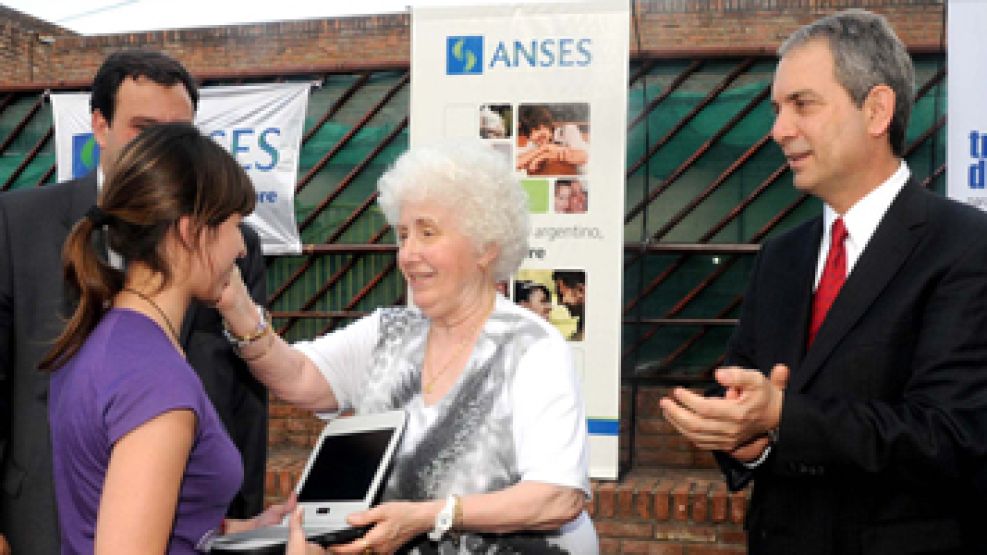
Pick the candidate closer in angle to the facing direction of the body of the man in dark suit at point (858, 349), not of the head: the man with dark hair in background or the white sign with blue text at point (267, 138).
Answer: the man with dark hair in background

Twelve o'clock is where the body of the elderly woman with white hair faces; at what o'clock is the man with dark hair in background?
The man with dark hair in background is roughly at 2 o'clock from the elderly woman with white hair.

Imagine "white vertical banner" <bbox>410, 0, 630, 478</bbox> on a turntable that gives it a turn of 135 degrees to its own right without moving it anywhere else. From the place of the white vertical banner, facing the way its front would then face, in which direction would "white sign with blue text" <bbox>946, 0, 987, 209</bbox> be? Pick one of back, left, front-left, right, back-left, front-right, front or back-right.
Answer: back-right

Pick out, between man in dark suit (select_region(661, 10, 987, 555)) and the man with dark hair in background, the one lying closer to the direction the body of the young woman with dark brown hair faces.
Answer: the man in dark suit

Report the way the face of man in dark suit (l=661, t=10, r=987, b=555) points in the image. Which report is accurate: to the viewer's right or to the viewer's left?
to the viewer's left

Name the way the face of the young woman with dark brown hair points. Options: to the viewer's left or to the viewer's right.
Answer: to the viewer's right

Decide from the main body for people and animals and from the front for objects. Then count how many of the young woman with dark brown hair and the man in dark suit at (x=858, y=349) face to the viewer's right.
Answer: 1

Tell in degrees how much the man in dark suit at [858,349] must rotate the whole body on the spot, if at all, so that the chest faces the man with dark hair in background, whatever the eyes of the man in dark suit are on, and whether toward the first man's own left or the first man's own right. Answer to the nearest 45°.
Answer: approximately 45° to the first man's own right
